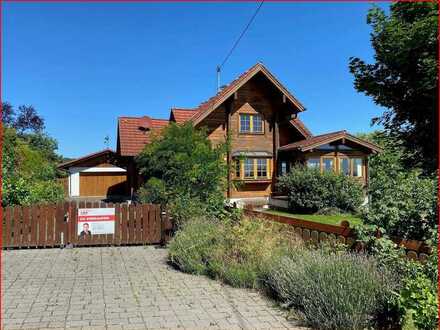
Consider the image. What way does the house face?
toward the camera

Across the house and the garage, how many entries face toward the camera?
2

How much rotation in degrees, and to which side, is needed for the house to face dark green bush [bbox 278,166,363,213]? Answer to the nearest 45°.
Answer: approximately 45° to its left

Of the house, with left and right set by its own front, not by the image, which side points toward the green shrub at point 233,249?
front

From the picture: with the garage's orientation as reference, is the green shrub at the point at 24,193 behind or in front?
in front

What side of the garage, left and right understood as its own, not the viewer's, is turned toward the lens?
front

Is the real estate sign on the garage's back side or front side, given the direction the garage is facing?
on the front side

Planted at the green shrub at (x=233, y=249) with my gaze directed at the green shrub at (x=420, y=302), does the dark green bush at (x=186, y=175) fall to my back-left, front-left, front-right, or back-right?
back-left

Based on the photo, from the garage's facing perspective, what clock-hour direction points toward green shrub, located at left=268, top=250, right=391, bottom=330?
The green shrub is roughly at 12 o'clock from the garage.

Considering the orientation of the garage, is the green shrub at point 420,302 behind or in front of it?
in front

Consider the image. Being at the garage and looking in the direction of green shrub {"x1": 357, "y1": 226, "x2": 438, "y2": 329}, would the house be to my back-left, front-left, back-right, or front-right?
front-left
